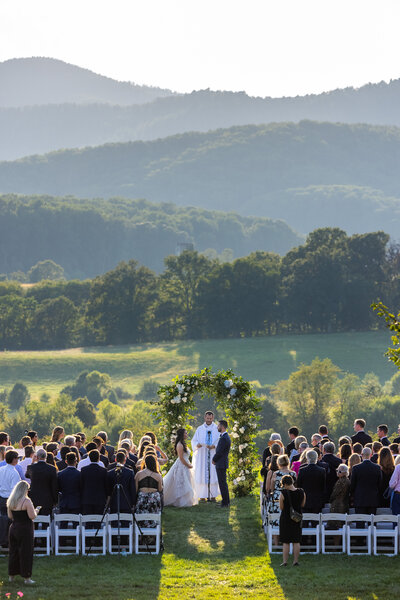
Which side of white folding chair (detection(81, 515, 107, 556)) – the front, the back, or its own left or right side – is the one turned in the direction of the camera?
back

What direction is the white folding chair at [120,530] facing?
away from the camera

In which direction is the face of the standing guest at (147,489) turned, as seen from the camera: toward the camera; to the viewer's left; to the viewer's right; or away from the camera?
away from the camera

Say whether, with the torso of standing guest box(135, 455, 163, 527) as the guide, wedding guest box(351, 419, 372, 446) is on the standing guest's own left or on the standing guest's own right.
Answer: on the standing guest's own right

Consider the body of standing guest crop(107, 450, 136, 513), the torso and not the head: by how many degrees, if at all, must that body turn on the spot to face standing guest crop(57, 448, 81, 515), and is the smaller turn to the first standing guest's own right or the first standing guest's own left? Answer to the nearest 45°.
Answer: approximately 90° to the first standing guest's own left

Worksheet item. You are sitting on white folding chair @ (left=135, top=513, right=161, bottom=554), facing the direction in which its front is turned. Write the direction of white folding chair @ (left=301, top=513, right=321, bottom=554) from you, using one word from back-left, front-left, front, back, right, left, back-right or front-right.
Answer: right

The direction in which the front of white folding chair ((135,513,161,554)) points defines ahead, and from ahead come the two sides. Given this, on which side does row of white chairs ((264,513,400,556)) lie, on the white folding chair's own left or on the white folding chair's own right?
on the white folding chair's own right

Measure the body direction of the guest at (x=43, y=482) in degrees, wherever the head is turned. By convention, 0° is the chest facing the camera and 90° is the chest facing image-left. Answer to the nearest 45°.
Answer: approximately 180°

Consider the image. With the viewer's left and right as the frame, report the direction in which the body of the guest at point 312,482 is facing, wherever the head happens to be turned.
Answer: facing away from the viewer

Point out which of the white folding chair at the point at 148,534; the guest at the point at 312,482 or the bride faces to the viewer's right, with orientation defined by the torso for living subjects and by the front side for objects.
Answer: the bride

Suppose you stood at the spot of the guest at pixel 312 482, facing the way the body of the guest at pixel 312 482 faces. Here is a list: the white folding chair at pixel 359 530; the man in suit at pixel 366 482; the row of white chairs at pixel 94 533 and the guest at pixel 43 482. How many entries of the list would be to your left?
2

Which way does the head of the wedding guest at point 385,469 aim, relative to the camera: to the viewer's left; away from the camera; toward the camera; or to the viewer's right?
away from the camera

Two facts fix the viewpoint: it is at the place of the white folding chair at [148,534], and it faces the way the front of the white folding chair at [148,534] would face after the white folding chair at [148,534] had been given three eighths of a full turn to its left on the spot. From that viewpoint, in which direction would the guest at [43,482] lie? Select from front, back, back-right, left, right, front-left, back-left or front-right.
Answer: front-right

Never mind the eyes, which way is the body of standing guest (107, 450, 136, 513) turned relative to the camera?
away from the camera

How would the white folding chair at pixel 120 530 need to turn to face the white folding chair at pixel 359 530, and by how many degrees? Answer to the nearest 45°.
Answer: approximately 90° to its right

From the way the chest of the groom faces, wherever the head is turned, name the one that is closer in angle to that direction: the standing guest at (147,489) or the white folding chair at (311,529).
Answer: the standing guest

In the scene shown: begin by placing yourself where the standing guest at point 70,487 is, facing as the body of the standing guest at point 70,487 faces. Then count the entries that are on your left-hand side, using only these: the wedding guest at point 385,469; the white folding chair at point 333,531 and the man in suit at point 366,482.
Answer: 0

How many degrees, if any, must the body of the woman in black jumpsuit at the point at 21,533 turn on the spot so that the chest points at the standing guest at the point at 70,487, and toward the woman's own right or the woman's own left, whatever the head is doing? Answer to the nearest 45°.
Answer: approximately 45° to the woman's own left

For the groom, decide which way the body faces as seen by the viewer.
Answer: to the viewer's left

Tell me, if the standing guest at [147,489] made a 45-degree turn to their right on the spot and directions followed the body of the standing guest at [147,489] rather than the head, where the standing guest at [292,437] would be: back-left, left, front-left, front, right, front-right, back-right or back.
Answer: front
